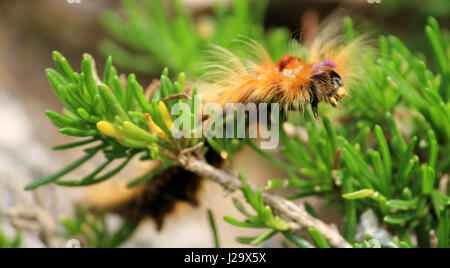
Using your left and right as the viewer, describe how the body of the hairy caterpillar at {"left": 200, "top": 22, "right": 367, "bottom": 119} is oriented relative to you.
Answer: facing to the right of the viewer
